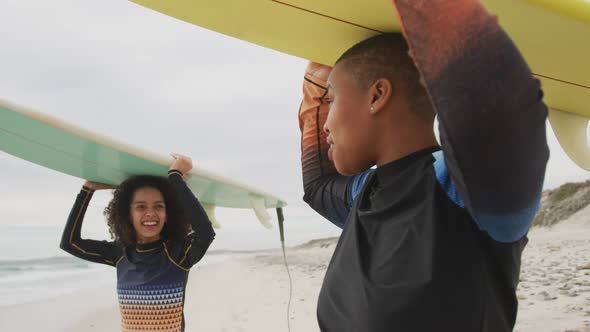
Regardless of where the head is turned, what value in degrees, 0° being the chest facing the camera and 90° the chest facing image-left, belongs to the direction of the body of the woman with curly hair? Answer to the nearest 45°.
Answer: approximately 0°
